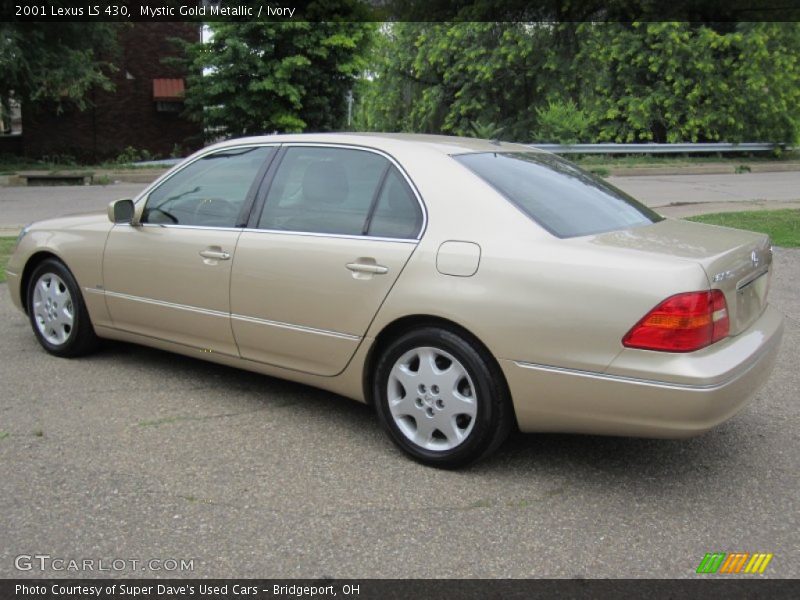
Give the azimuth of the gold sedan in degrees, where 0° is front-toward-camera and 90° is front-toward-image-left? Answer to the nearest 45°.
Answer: approximately 135°

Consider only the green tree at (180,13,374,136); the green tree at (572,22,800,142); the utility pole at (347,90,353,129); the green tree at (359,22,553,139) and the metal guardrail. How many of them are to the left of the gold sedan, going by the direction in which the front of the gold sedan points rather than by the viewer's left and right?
0

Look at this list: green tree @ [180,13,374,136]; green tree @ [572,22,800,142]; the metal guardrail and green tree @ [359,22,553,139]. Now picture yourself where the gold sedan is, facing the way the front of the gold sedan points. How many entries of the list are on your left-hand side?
0

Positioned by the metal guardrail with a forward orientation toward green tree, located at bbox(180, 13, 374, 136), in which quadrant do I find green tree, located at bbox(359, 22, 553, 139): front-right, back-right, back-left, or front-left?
front-right

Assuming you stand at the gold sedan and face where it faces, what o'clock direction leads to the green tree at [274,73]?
The green tree is roughly at 1 o'clock from the gold sedan.

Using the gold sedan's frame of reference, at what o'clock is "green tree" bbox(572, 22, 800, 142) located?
The green tree is roughly at 2 o'clock from the gold sedan.

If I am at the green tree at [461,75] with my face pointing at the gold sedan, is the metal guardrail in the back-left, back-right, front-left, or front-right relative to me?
front-left

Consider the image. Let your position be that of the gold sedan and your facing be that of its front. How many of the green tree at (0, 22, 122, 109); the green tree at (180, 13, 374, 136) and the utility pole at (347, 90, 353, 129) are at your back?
0

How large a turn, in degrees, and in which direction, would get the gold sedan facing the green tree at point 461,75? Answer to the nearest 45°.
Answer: approximately 45° to its right

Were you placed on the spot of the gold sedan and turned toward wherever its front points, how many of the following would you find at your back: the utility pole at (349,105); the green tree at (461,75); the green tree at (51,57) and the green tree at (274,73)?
0

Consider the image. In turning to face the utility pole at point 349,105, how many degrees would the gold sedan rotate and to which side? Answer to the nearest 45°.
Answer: approximately 45° to its right

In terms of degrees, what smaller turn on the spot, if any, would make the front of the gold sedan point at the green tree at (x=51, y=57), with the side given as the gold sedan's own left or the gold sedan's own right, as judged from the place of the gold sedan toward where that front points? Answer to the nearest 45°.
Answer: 0° — it already faces it

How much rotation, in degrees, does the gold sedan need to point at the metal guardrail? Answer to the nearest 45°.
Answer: approximately 45° to its right
